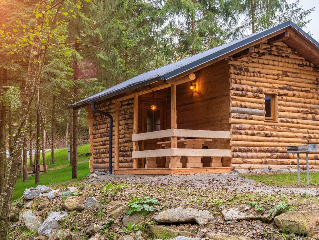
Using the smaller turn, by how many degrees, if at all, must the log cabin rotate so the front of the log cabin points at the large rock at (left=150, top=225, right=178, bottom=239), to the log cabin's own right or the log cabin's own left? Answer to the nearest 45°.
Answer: approximately 45° to the log cabin's own left

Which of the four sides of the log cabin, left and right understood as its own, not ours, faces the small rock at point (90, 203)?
front

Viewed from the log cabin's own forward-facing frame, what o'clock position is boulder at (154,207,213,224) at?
The boulder is roughly at 11 o'clock from the log cabin.

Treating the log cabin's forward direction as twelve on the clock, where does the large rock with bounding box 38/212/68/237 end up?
The large rock is roughly at 12 o'clock from the log cabin.

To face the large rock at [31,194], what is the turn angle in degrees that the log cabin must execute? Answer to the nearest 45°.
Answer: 0° — it already faces it

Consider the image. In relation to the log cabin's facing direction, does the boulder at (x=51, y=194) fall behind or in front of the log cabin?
in front

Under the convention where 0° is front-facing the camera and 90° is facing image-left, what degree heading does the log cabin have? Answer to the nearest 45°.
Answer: approximately 45°

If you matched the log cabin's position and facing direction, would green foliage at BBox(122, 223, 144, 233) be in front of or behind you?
in front

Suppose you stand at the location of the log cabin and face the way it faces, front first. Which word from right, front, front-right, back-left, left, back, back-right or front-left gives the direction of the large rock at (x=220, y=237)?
front-left

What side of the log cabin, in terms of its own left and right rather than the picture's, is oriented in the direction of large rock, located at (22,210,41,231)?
front

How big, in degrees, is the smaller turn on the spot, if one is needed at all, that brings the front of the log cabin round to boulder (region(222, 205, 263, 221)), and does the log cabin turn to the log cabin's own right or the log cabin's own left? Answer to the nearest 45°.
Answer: approximately 45° to the log cabin's own left
